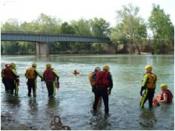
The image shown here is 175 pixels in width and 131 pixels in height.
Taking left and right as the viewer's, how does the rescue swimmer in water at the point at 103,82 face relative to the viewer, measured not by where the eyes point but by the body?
facing away from the viewer

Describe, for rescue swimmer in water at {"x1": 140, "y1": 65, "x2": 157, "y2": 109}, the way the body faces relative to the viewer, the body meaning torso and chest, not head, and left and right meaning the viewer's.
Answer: facing away from the viewer and to the left of the viewer

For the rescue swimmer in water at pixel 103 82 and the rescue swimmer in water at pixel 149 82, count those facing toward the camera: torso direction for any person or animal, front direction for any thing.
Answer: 0

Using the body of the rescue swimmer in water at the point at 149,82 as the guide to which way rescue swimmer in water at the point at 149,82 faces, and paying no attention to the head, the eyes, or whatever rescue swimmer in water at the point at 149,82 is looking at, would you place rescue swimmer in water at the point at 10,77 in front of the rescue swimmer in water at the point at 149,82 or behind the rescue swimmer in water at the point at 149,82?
in front

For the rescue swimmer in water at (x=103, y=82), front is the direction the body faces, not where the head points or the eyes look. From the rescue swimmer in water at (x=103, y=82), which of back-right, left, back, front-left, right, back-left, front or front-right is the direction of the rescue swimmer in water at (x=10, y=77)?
front-left

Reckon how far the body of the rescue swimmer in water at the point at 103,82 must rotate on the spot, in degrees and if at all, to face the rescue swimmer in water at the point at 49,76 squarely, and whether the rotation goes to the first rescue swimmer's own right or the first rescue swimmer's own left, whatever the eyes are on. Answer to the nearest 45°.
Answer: approximately 45° to the first rescue swimmer's own left

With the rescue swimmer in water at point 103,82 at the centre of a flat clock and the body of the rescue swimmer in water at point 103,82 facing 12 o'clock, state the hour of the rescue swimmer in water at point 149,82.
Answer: the rescue swimmer in water at point 149,82 is roughly at 2 o'clock from the rescue swimmer in water at point 103,82.

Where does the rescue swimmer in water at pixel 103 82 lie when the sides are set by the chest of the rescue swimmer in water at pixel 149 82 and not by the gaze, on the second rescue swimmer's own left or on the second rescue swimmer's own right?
on the second rescue swimmer's own left
